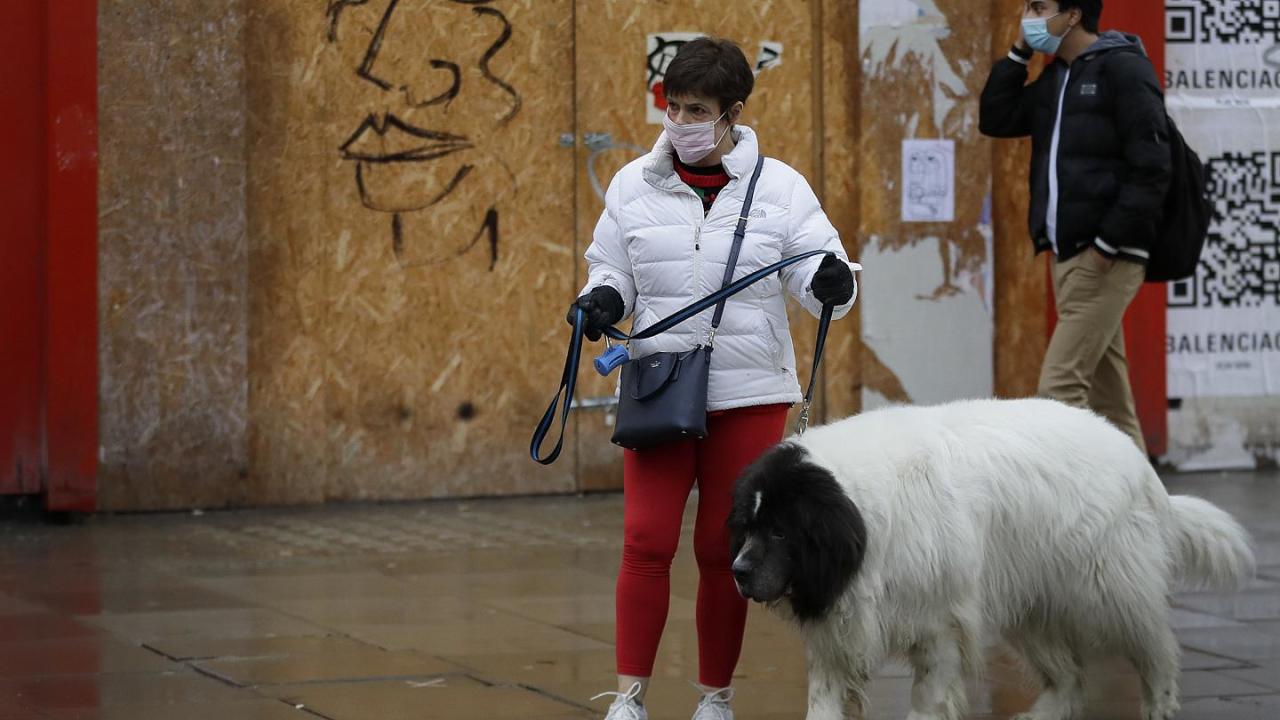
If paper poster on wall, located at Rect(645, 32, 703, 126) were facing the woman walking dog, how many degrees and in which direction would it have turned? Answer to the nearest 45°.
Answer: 0° — it already faces them

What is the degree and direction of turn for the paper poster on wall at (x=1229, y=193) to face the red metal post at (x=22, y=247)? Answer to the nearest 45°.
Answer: approximately 45° to its right

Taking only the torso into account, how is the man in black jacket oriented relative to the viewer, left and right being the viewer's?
facing the viewer and to the left of the viewer

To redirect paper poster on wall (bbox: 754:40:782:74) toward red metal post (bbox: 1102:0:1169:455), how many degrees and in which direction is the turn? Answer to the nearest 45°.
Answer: approximately 90° to its left

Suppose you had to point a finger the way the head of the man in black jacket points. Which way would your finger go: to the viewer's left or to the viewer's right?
to the viewer's left

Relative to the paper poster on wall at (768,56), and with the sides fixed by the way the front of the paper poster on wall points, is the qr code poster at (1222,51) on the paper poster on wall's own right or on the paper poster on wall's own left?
on the paper poster on wall's own left

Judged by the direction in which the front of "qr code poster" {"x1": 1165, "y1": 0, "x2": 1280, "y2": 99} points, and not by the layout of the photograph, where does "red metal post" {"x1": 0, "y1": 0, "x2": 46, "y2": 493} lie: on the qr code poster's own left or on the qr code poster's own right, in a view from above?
on the qr code poster's own right

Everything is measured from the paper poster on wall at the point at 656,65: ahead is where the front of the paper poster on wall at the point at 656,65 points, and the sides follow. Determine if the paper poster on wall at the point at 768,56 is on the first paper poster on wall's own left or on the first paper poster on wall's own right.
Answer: on the first paper poster on wall's own left

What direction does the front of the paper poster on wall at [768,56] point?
toward the camera

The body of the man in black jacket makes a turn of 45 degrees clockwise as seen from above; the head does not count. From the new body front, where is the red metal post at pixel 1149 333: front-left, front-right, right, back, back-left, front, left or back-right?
right

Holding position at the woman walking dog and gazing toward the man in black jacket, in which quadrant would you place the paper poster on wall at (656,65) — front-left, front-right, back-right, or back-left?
front-left

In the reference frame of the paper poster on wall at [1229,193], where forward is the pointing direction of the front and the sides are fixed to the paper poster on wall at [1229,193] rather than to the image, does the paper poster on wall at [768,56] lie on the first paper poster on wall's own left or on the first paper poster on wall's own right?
on the first paper poster on wall's own right

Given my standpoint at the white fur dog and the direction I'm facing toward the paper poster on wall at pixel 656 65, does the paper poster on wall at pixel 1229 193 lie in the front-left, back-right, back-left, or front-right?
front-right

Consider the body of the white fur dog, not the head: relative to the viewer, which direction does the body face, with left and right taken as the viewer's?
facing to the left of the viewer

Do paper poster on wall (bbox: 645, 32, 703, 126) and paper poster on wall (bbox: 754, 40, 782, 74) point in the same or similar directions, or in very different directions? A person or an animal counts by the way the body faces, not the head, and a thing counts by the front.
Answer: same or similar directions

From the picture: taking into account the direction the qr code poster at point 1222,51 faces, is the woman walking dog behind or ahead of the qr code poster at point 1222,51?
ahead

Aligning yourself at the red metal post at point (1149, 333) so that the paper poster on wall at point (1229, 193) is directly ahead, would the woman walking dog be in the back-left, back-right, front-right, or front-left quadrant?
back-right

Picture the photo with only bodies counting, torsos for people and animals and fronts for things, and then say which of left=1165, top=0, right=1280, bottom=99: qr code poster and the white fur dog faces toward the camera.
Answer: the qr code poster

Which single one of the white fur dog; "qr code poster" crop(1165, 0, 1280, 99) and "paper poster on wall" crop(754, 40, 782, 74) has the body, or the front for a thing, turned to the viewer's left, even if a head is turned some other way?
the white fur dog
